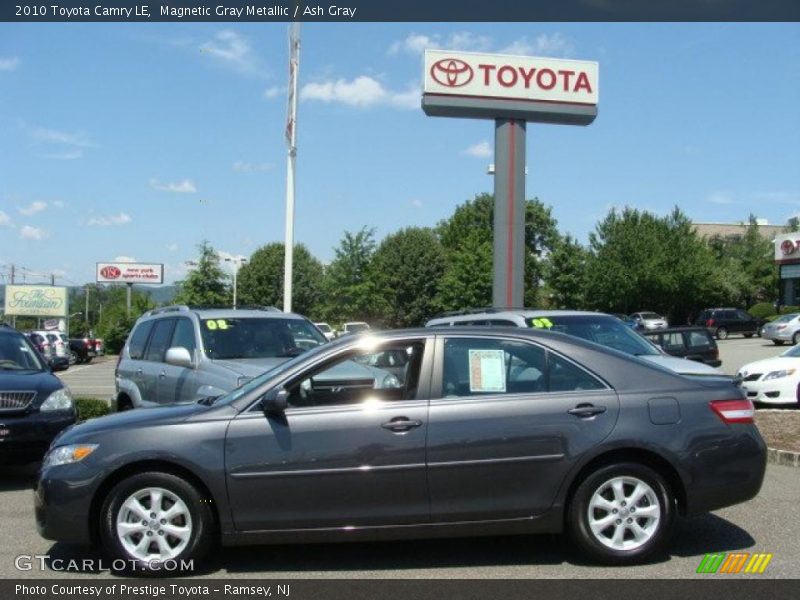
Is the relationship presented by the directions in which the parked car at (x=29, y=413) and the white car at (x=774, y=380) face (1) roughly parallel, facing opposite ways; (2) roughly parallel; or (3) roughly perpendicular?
roughly perpendicular

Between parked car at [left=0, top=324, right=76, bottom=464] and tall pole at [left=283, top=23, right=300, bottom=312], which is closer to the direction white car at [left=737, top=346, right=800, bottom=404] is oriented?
the parked car

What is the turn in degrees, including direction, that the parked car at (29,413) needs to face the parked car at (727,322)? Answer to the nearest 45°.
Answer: approximately 135° to its left

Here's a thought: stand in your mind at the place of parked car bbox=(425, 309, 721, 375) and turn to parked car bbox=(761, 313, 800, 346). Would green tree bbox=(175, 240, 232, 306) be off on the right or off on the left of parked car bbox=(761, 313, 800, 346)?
left

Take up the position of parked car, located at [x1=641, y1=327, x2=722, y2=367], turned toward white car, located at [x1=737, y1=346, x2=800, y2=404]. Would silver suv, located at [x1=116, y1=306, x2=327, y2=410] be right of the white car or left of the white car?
right

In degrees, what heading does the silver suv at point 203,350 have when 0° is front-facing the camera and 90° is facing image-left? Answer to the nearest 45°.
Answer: approximately 315°

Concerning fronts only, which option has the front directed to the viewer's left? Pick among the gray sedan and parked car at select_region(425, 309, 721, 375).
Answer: the gray sedan

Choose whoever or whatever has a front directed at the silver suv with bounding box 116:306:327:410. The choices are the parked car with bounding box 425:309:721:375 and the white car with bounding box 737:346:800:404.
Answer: the white car

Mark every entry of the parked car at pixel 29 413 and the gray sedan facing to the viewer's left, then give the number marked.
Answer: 1

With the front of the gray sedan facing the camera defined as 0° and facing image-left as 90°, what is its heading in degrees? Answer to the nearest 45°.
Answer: approximately 90°

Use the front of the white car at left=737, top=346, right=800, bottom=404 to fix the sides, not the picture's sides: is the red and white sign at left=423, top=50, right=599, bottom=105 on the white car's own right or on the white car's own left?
on the white car's own right

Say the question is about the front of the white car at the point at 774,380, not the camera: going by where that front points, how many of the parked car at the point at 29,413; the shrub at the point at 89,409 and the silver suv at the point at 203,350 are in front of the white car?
3

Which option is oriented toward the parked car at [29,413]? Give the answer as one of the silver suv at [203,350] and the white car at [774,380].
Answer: the white car
